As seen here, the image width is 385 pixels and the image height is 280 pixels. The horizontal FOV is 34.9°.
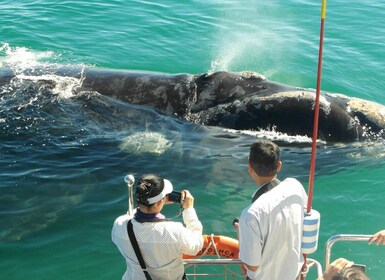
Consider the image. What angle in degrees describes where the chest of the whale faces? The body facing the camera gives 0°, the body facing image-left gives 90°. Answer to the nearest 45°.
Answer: approximately 270°

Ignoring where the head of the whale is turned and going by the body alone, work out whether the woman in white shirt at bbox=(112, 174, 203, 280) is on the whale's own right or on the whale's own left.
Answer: on the whale's own right

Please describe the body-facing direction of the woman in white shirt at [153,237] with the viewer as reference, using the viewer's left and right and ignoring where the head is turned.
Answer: facing away from the viewer and to the right of the viewer

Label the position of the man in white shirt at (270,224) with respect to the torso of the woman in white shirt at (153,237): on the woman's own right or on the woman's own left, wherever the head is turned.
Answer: on the woman's own right

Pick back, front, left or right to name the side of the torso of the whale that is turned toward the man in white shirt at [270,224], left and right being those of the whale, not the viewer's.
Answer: right

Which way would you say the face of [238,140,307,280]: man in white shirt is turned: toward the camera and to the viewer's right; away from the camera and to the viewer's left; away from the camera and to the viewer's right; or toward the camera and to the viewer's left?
away from the camera and to the viewer's left

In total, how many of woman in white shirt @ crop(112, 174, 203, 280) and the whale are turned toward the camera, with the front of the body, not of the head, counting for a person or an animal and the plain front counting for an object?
0
